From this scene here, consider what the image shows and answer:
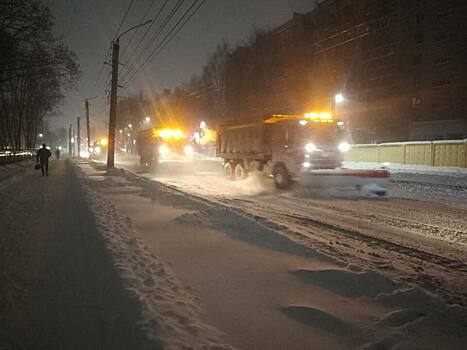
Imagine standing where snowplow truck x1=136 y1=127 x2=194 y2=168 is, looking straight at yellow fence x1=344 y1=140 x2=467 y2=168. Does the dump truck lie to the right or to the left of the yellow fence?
right

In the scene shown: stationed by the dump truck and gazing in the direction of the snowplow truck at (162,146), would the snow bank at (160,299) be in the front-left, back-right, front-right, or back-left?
back-left

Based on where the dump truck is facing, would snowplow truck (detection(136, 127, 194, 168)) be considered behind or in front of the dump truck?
behind

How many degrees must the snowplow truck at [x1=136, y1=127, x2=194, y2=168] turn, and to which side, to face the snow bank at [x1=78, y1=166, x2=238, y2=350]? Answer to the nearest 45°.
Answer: approximately 45° to its right

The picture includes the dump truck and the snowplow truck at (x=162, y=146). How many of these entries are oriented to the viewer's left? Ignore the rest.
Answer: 0

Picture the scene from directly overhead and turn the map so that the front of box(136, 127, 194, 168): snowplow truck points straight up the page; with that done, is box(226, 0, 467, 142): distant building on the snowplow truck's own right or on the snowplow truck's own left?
on the snowplow truck's own left

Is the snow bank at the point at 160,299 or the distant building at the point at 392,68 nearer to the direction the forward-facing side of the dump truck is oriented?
the snow bank

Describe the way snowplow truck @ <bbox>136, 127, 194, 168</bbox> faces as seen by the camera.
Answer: facing the viewer and to the right of the viewer

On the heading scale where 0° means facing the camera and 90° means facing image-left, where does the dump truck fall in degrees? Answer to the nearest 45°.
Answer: approximately 315°

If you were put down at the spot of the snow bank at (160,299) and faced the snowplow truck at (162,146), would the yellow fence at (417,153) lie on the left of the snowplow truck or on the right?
right

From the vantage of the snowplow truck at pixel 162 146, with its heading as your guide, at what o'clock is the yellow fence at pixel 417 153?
The yellow fence is roughly at 11 o'clock from the snowplow truck.

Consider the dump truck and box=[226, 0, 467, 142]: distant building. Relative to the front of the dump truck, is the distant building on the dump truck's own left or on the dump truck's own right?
on the dump truck's own left
